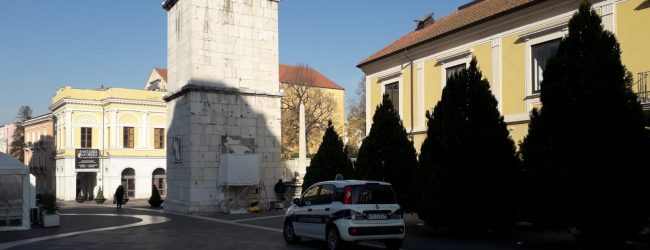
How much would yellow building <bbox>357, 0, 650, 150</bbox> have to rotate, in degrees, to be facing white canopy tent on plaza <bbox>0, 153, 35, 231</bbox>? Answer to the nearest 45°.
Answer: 0° — it already faces it

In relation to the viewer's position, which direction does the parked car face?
facing away from the viewer and to the left of the viewer

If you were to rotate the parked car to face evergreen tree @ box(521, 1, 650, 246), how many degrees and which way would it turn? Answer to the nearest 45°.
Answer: approximately 135° to its right

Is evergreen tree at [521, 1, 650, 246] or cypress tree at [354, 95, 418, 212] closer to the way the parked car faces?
the cypress tree

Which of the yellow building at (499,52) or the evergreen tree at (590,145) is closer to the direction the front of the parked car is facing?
the yellow building

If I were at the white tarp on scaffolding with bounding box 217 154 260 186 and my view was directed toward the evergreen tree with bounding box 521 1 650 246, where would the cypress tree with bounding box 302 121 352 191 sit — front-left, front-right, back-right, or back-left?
back-left

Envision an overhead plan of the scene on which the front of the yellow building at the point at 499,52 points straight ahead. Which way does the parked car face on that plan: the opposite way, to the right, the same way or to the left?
to the right

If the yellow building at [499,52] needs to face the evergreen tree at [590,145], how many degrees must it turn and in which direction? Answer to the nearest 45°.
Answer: approximately 45° to its left

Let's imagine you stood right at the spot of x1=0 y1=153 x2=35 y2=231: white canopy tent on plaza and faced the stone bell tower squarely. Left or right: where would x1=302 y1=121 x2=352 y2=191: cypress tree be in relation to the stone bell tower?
right

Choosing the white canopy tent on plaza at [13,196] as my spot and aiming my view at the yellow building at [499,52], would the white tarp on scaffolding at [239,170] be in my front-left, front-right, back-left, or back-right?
front-left

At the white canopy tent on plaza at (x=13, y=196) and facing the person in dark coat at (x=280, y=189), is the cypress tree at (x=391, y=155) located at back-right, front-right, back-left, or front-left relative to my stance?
front-right

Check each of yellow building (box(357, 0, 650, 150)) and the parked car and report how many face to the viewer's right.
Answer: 0

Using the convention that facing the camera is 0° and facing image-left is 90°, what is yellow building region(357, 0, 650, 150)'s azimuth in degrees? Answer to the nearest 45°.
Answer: approximately 45°

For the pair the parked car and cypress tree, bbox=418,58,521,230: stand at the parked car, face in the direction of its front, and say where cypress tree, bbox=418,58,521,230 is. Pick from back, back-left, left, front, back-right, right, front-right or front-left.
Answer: right

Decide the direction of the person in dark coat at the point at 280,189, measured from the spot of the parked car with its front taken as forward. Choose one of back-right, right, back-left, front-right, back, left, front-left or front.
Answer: front-right
